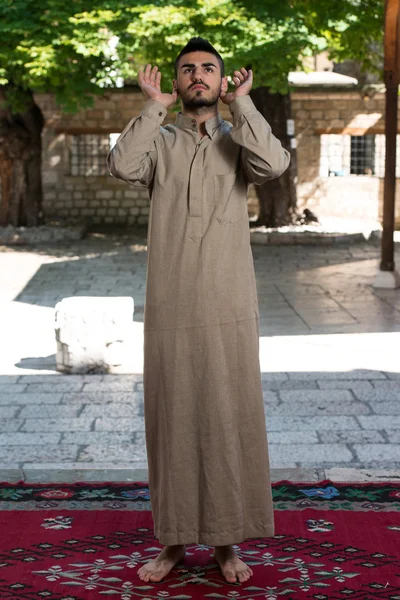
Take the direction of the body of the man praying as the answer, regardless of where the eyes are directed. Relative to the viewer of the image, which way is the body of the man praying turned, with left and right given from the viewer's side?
facing the viewer

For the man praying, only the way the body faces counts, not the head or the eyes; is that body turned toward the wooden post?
no

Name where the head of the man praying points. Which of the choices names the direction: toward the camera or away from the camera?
toward the camera

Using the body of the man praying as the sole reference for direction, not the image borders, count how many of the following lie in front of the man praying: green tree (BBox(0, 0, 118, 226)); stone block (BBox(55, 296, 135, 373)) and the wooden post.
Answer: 0

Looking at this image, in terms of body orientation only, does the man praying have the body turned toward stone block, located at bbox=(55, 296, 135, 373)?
no

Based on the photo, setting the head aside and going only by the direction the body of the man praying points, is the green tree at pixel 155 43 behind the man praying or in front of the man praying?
behind

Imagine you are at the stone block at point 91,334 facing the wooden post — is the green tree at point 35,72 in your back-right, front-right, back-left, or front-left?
front-left

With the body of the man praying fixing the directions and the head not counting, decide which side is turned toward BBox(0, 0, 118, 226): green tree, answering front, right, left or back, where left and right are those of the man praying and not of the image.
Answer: back
